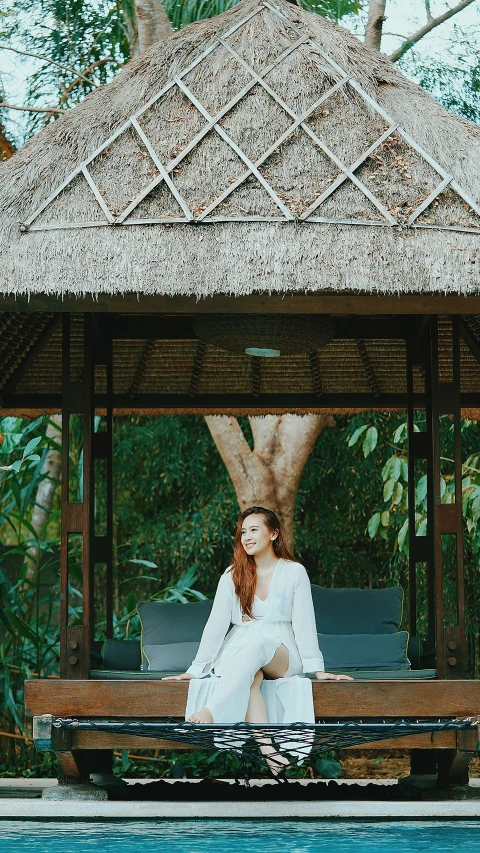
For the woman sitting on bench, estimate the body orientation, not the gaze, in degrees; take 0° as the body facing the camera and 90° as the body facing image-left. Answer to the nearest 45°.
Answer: approximately 0°

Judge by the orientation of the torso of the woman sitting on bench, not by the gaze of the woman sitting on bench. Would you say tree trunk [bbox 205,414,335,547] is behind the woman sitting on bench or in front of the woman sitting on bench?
behind

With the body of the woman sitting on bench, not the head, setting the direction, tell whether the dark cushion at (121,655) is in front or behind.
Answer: behind

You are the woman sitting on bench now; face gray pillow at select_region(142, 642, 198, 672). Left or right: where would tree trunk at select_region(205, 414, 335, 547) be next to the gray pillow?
right

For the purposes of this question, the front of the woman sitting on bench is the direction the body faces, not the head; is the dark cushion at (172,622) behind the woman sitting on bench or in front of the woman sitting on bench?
behind

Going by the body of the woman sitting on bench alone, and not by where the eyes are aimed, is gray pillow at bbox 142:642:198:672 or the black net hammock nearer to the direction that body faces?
the black net hammock

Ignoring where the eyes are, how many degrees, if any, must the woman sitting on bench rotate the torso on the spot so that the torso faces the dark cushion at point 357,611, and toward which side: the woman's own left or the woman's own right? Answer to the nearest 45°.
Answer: approximately 180°

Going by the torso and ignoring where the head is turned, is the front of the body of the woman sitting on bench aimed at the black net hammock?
yes
